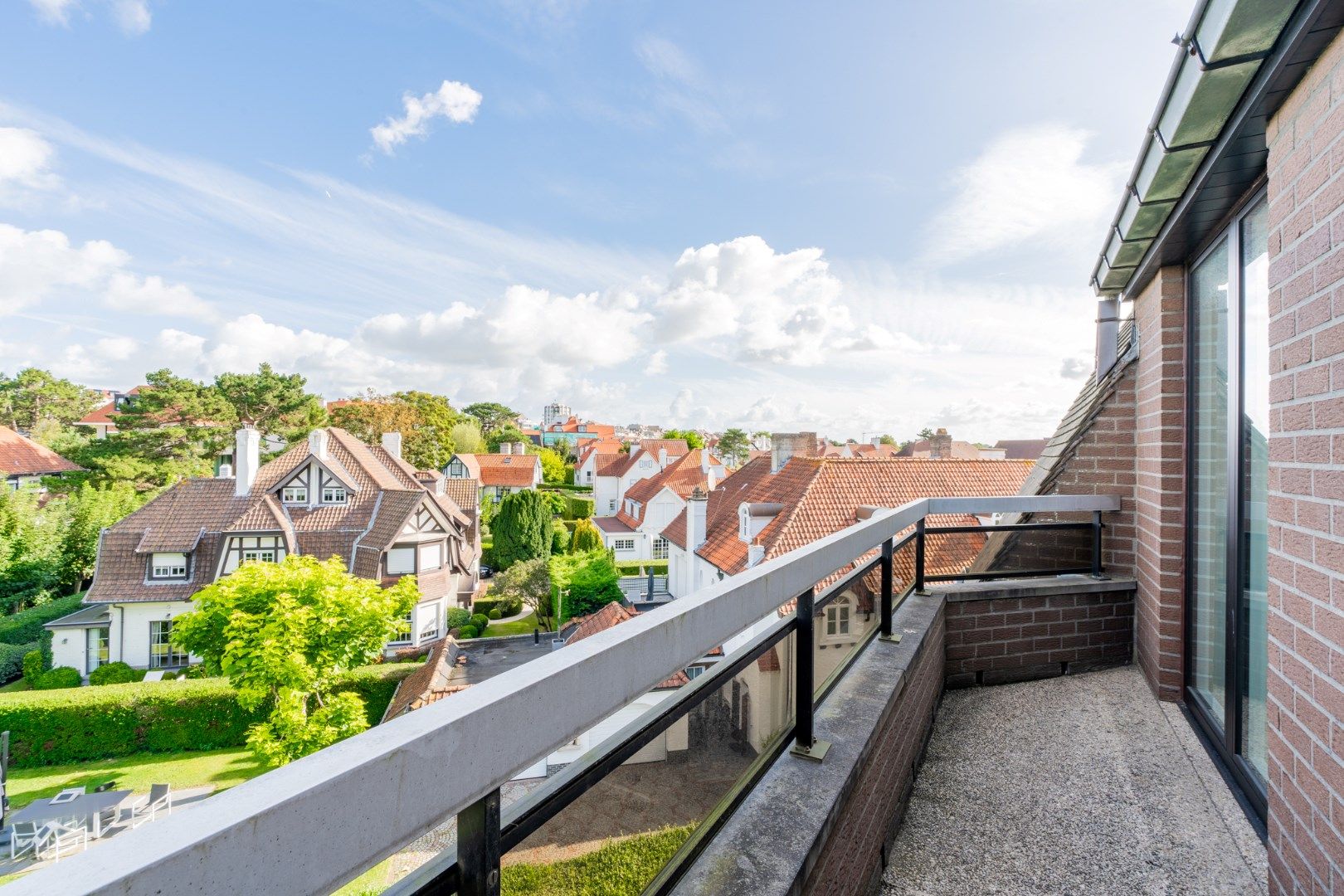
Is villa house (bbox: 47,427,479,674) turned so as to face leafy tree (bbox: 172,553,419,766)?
yes

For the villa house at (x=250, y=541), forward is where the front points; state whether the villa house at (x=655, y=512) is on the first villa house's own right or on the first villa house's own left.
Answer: on the first villa house's own left

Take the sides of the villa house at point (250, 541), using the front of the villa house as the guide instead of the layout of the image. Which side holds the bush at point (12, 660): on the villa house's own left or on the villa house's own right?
on the villa house's own right

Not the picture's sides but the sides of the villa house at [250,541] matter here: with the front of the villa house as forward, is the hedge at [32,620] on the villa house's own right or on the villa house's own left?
on the villa house's own right

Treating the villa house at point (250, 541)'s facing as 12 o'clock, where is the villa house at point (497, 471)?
the villa house at point (497, 471) is roughly at 7 o'clock from the villa house at point (250, 541).

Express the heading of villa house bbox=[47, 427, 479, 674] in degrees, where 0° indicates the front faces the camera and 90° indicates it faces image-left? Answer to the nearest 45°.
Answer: approximately 0°

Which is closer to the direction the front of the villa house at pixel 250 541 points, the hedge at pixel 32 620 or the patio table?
the patio table

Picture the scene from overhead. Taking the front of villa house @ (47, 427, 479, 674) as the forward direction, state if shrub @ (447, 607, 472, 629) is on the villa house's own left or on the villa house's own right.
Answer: on the villa house's own left

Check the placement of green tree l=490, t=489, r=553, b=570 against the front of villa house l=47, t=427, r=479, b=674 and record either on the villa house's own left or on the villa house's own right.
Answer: on the villa house's own left

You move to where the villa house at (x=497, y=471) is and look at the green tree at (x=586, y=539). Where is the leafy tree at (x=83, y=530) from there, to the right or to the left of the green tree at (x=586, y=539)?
right
